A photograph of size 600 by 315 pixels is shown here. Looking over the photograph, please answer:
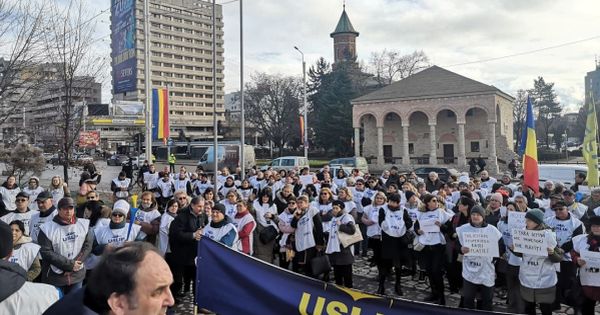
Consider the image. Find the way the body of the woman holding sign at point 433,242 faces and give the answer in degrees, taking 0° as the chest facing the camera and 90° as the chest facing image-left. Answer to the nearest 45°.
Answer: approximately 0°

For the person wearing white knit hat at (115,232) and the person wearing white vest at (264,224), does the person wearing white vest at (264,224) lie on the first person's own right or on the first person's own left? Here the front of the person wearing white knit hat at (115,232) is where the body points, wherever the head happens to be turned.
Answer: on the first person's own left

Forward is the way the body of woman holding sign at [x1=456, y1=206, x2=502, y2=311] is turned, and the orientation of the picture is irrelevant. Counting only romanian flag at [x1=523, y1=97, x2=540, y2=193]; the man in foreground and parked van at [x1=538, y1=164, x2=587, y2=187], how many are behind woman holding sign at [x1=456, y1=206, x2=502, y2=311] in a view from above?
2

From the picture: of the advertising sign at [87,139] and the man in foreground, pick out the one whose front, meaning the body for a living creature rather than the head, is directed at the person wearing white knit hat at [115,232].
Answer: the advertising sign

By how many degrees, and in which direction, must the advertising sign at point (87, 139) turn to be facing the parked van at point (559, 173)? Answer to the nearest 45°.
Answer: approximately 45° to its left

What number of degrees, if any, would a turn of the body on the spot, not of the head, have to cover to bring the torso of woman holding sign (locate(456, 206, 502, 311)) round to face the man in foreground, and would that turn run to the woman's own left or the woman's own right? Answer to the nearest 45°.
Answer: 0° — they already face them

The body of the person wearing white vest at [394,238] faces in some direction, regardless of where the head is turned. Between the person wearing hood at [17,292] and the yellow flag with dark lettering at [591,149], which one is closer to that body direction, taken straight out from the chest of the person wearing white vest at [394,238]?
the person wearing hood
